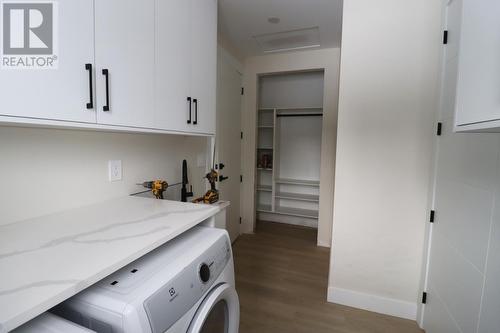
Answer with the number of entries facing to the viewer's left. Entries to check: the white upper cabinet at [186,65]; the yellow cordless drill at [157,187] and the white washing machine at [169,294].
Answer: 1

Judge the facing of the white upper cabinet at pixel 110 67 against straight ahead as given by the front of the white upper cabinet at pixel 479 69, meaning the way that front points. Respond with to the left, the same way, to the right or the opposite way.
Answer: the opposite way

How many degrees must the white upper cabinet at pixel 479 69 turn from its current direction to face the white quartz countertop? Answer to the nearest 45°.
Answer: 0° — it already faces it

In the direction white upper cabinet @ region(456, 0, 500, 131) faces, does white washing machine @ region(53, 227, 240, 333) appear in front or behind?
in front

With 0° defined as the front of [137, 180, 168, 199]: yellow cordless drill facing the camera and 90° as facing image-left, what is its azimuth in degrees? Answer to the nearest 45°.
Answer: approximately 90°

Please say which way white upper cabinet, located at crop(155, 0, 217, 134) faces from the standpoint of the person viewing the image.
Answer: facing the viewer and to the right of the viewer

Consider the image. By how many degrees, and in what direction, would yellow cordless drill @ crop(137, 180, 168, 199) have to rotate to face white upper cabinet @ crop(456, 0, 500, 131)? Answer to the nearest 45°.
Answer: approximately 135° to its left

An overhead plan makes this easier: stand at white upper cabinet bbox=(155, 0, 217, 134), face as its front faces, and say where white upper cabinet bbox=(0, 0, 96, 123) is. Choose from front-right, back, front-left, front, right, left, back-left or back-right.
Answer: right

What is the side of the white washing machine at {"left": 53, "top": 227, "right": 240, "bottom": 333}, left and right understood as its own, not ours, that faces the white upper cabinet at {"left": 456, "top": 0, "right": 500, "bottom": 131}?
front
